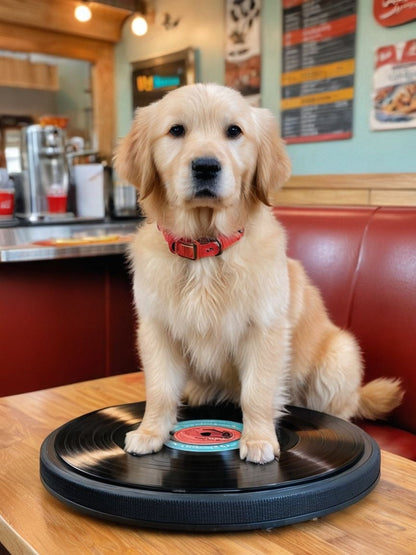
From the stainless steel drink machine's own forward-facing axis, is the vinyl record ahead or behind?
ahead

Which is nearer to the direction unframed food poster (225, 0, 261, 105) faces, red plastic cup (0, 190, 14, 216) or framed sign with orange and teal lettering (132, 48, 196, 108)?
the red plastic cup

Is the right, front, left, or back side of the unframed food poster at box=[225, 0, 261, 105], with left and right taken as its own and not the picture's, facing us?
front

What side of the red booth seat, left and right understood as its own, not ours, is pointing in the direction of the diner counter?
right

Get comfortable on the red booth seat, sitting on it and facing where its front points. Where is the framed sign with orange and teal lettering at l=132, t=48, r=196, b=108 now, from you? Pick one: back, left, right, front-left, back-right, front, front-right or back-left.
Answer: right

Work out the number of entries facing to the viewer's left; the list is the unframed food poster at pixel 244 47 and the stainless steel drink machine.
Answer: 0

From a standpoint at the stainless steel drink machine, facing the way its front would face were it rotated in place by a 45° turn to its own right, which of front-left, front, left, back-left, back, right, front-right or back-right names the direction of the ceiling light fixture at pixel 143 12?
back-left

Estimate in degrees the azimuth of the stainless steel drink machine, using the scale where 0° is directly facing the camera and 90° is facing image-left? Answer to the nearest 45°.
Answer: approximately 315°

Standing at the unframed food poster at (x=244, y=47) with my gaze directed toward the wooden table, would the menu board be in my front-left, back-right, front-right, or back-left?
front-left

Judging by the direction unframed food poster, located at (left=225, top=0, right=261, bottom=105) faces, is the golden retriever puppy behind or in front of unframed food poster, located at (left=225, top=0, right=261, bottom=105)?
in front

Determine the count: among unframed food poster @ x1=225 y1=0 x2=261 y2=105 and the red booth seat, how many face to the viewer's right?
0

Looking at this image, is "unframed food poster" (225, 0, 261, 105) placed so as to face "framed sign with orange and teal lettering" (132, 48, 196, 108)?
no

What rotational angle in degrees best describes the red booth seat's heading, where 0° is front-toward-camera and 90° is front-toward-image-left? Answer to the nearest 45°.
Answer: approximately 45°

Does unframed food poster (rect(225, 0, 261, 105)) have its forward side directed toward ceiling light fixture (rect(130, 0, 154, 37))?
no

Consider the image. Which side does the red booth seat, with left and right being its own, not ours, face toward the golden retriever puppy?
front

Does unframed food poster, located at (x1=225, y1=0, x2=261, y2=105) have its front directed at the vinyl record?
yes
